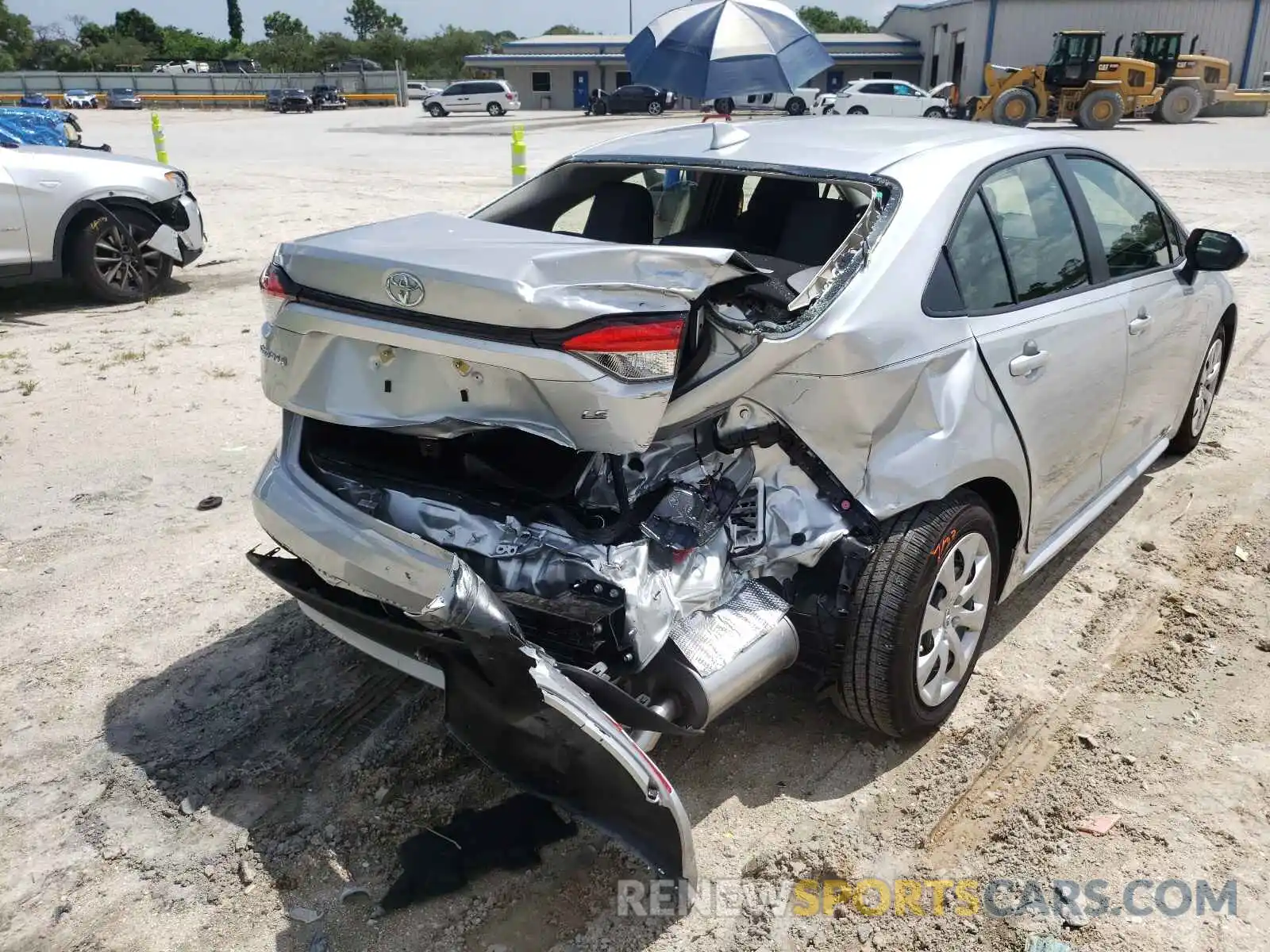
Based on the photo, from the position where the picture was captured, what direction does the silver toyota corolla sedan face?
facing away from the viewer and to the right of the viewer

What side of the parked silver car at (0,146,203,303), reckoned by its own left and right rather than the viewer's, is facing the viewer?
right
